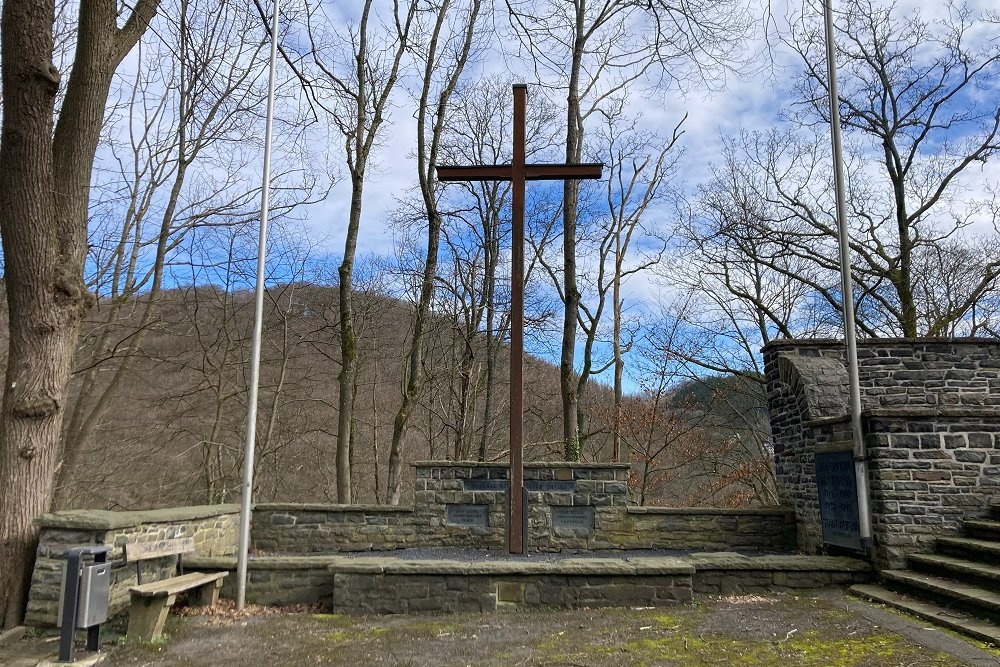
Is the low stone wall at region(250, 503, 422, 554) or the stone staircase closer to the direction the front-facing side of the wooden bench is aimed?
the stone staircase

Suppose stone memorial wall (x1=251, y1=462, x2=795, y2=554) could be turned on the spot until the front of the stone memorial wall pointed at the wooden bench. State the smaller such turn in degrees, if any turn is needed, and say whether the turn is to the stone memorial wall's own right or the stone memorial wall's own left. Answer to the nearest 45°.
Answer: approximately 45° to the stone memorial wall's own right

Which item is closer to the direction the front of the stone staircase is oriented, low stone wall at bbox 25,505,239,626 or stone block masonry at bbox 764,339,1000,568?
the low stone wall

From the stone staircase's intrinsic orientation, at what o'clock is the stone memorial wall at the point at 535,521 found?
The stone memorial wall is roughly at 2 o'clock from the stone staircase.

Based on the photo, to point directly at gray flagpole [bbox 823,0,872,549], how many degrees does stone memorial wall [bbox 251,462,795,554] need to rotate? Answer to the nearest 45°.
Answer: approximately 45° to its left

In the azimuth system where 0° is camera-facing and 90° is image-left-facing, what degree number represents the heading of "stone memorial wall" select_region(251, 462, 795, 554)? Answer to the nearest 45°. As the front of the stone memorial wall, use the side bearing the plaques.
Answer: approximately 0°

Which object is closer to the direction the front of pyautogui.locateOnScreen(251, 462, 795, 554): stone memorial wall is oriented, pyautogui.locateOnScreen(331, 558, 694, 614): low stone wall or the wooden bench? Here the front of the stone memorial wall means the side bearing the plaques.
the low stone wall

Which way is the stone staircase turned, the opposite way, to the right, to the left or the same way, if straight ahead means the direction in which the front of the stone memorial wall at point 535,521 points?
to the right

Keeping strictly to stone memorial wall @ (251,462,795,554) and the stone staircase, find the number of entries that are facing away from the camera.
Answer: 0

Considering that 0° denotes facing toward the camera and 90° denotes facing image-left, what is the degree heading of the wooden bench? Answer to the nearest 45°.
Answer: approximately 315°

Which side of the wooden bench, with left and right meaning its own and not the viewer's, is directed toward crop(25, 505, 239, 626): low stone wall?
back
